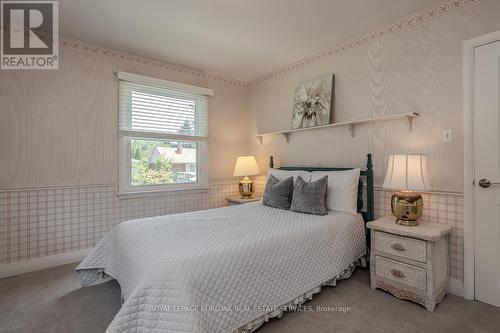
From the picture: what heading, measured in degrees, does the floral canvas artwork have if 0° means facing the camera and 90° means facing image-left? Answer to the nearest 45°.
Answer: approximately 45°

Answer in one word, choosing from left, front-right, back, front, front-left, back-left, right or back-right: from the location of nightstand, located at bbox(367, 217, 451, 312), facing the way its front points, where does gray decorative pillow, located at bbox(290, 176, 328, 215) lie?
front-right

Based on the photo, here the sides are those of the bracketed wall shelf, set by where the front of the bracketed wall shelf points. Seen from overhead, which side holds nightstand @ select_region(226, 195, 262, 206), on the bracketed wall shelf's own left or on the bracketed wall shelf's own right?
on the bracketed wall shelf's own right

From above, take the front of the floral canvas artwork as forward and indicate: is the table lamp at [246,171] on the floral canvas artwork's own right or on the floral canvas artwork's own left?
on the floral canvas artwork's own right

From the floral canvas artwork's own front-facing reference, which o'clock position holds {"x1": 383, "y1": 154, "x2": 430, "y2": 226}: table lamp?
The table lamp is roughly at 9 o'clock from the floral canvas artwork.

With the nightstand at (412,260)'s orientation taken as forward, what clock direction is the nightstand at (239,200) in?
the nightstand at (239,200) is roughly at 2 o'clock from the nightstand at (412,260).

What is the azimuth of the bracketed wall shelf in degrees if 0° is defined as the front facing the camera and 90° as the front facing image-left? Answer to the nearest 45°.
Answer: approximately 45°

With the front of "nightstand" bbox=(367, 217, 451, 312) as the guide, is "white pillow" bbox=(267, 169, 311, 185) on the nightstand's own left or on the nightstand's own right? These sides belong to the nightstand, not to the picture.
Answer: on the nightstand's own right

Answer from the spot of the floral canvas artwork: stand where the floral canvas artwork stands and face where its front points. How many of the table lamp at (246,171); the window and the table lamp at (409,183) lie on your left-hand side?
1
